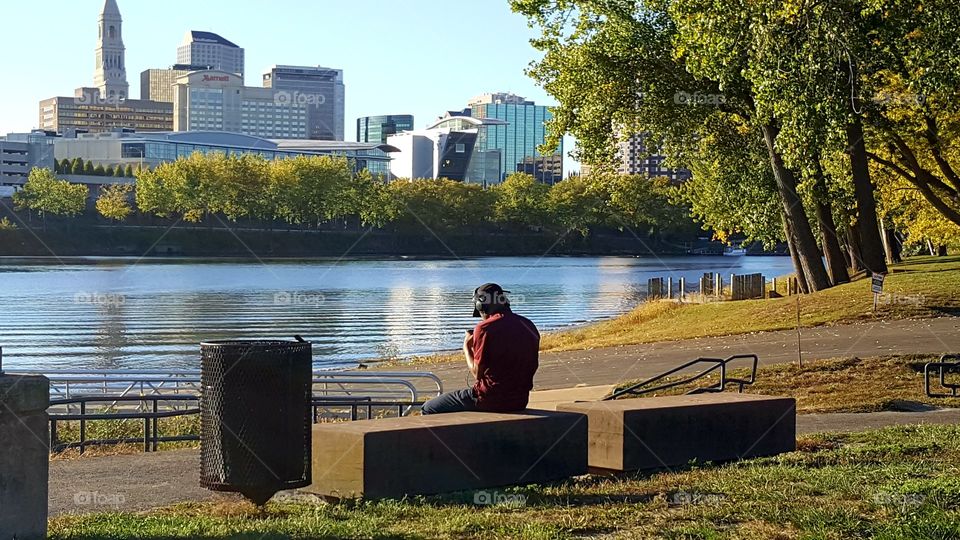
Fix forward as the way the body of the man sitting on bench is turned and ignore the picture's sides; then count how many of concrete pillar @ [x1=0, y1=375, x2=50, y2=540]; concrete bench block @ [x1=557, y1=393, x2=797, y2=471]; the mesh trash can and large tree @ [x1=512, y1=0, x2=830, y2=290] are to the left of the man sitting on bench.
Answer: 2

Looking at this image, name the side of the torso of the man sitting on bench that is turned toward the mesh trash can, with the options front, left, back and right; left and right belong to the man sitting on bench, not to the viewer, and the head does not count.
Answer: left

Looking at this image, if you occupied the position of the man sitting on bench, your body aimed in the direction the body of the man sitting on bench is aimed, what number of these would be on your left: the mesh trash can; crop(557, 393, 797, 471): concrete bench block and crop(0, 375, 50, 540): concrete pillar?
2

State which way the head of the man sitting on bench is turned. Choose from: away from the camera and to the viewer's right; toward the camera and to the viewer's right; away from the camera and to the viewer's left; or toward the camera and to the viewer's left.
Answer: away from the camera and to the viewer's left

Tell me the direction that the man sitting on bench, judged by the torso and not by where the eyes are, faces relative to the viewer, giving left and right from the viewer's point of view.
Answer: facing away from the viewer and to the left of the viewer

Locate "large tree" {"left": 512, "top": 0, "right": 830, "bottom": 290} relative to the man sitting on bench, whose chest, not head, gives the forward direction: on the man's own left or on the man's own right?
on the man's own right
